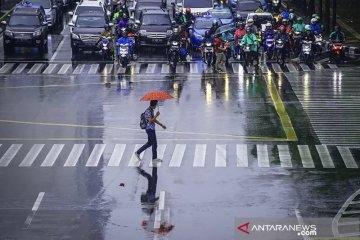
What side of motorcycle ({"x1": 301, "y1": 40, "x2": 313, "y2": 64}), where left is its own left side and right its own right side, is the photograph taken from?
front
